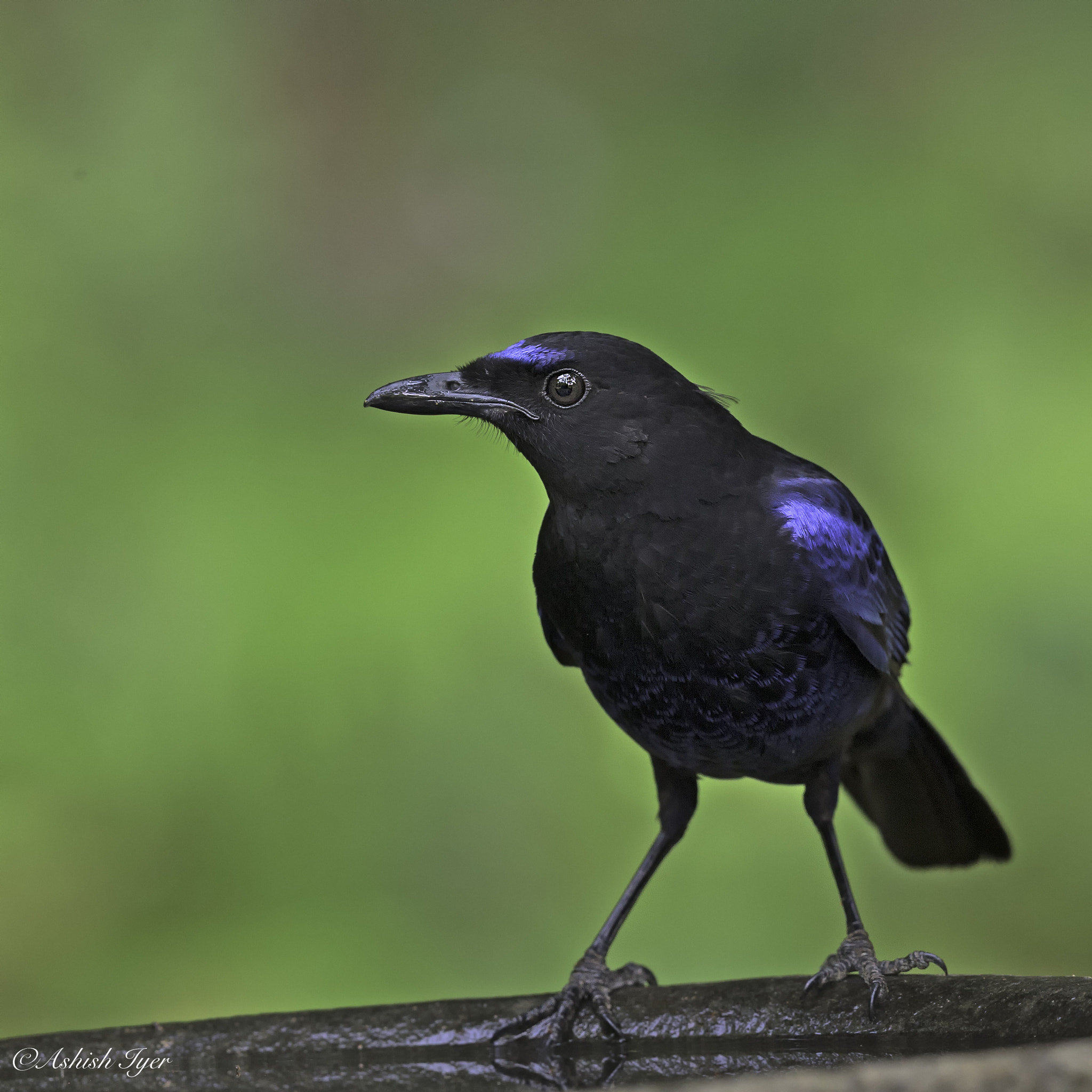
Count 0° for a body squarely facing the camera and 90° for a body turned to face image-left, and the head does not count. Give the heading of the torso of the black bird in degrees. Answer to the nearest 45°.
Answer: approximately 45°
